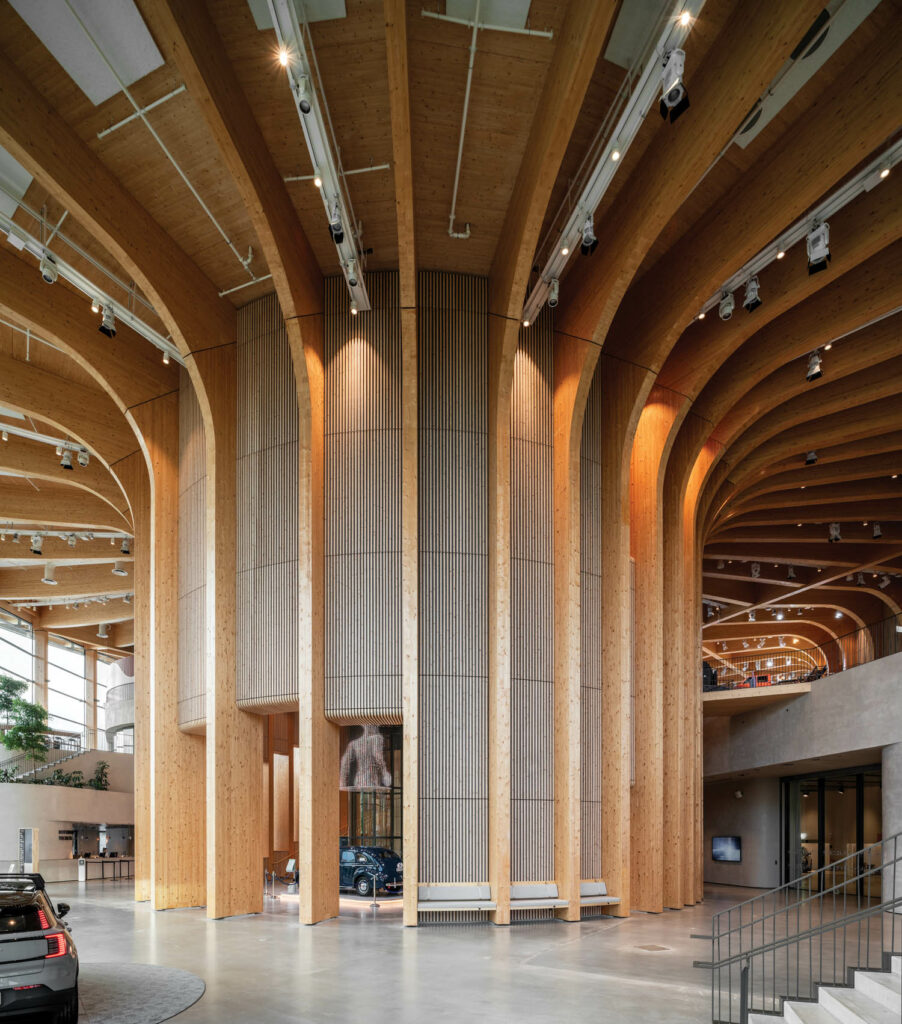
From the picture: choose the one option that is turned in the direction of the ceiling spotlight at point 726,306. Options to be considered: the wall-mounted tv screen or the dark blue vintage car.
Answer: the wall-mounted tv screen

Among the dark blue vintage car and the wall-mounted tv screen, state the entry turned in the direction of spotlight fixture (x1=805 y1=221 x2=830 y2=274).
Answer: the wall-mounted tv screen

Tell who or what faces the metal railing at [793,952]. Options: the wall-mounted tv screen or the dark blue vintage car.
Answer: the wall-mounted tv screen

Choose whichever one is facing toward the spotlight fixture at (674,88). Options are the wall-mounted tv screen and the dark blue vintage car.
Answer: the wall-mounted tv screen

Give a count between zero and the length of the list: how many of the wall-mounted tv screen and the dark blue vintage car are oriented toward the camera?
1

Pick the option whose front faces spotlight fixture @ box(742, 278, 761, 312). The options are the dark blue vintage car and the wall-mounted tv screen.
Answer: the wall-mounted tv screen

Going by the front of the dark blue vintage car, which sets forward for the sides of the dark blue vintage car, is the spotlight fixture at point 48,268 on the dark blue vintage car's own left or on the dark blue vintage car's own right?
on the dark blue vintage car's own left

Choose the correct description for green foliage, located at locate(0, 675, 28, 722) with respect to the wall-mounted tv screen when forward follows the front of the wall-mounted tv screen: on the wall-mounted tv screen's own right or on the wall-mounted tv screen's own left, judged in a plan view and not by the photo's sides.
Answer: on the wall-mounted tv screen's own right

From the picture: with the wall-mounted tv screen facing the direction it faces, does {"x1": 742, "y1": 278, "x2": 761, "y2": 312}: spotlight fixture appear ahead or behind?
ahead

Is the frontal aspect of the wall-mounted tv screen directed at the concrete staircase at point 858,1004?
yes

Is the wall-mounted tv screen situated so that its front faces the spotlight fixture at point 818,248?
yes

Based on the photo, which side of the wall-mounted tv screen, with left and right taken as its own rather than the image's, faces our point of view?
front

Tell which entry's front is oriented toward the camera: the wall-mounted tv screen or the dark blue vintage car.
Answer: the wall-mounted tv screen

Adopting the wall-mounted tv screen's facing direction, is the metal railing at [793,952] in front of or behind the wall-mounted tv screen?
in front

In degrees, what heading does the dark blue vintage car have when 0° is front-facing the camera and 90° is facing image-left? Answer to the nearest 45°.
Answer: approximately 135°
